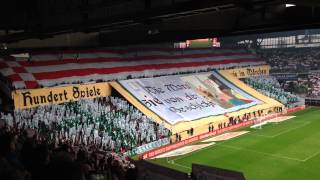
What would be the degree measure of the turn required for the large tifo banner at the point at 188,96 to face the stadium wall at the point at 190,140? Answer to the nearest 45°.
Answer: approximately 45° to its right

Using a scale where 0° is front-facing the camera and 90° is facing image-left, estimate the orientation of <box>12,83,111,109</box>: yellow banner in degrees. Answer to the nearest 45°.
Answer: approximately 315°

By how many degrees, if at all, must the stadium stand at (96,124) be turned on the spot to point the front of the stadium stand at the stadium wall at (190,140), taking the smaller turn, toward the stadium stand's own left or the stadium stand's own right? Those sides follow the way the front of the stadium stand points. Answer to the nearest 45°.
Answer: approximately 45° to the stadium stand's own left

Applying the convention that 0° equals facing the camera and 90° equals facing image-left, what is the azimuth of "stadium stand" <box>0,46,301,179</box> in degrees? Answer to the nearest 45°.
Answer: approximately 315°

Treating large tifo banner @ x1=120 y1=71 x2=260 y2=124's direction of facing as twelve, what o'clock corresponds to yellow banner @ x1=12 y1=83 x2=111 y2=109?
The yellow banner is roughly at 3 o'clock from the large tifo banner.
